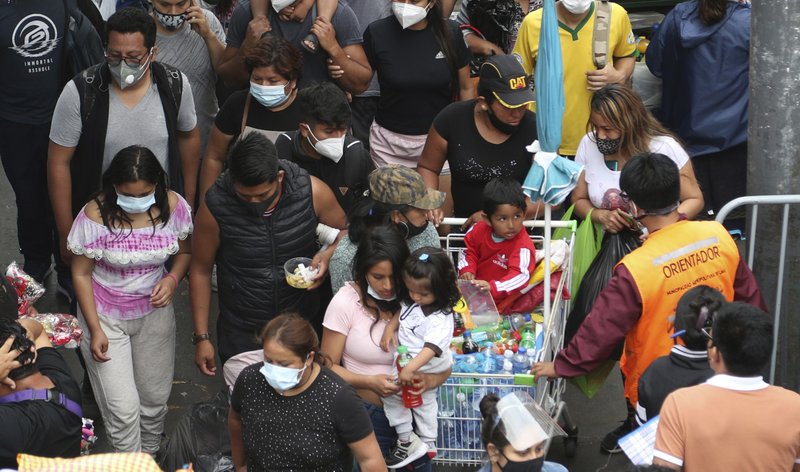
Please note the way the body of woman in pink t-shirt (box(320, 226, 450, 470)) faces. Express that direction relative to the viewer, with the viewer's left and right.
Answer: facing the viewer and to the right of the viewer

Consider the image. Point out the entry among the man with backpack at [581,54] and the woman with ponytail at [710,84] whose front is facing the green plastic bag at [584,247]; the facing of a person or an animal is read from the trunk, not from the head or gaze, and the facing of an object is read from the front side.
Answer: the man with backpack

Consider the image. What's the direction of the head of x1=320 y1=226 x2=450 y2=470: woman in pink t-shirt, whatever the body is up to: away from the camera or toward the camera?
toward the camera

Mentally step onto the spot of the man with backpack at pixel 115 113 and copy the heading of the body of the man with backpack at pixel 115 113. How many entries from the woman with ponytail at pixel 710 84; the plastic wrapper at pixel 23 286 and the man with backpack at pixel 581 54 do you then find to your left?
2

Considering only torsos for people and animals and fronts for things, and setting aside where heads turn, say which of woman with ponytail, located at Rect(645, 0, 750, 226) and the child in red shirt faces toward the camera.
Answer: the child in red shirt

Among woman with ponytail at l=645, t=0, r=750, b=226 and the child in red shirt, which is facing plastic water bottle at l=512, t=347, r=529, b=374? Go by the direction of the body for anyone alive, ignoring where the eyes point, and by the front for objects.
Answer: the child in red shirt

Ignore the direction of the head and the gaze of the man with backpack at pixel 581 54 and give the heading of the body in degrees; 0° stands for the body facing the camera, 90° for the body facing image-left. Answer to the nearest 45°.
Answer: approximately 0°

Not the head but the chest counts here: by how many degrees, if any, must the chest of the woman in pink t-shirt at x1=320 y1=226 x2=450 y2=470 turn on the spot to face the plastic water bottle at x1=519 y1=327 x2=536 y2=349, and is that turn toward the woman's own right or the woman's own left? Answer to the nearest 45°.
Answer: approximately 45° to the woman's own left

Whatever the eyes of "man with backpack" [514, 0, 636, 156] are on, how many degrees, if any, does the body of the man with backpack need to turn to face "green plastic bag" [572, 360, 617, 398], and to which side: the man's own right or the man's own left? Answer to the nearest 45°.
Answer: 0° — they already face it

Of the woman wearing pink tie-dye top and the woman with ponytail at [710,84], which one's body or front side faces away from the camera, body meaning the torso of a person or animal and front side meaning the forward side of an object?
the woman with ponytail

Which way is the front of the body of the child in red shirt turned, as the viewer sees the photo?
toward the camera

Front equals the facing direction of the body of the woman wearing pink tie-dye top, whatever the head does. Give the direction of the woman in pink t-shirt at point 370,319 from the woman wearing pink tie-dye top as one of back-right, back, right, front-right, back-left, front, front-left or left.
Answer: front-left

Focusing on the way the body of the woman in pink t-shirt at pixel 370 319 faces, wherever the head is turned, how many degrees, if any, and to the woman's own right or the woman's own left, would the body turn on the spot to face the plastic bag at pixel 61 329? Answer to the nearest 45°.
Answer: approximately 135° to the woman's own right

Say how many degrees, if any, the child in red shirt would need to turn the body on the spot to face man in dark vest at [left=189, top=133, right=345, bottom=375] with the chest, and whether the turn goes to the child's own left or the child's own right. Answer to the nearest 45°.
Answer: approximately 90° to the child's own right

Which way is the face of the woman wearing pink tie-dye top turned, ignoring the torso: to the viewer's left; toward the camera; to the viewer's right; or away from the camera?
toward the camera

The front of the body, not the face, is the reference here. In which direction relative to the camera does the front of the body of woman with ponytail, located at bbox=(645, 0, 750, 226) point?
away from the camera

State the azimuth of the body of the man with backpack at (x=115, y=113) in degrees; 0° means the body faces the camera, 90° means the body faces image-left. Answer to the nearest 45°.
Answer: approximately 0°
